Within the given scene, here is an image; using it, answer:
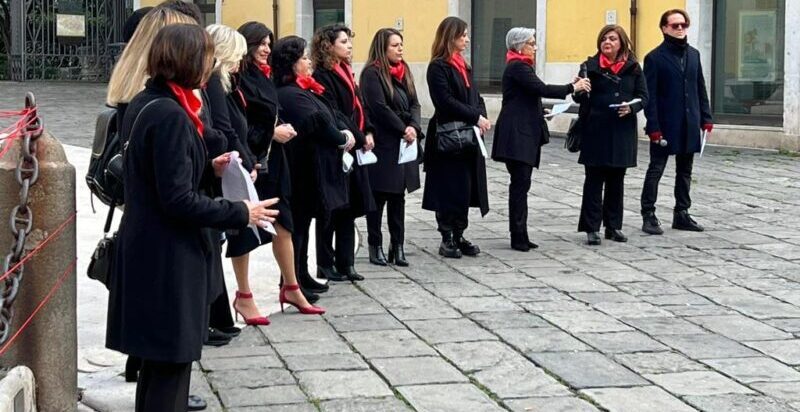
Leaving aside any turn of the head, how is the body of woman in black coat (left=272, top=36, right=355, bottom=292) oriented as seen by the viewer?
to the viewer's right

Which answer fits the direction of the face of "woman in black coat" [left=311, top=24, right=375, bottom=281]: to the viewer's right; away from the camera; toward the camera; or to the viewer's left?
to the viewer's right

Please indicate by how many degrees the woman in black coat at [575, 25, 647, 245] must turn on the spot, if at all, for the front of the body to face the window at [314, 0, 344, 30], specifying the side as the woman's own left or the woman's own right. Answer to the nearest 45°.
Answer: approximately 180°

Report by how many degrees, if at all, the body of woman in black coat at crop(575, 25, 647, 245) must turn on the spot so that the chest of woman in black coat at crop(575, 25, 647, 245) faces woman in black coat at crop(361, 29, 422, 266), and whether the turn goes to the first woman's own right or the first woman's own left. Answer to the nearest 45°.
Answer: approximately 45° to the first woman's own right

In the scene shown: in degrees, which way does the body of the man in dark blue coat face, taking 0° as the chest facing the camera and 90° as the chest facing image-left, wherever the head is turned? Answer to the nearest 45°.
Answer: approximately 315°

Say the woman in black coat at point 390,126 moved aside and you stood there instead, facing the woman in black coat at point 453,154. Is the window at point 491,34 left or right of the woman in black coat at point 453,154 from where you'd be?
left

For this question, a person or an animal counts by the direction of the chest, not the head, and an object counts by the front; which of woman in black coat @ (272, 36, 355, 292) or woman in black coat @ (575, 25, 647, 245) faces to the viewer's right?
woman in black coat @ (272, 36, 355, 292)

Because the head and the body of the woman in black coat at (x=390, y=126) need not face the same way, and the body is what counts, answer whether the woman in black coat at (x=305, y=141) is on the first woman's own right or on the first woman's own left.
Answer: on the first woman's own right

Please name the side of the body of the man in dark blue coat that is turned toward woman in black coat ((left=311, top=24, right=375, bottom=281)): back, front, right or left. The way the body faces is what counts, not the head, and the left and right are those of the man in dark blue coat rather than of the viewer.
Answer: right
